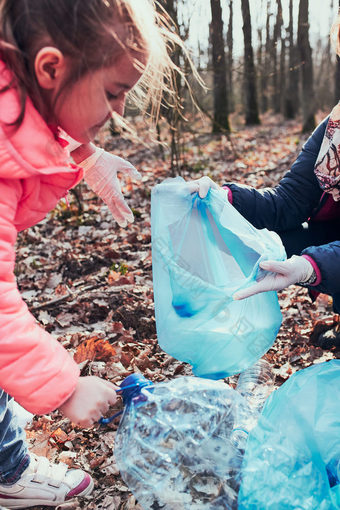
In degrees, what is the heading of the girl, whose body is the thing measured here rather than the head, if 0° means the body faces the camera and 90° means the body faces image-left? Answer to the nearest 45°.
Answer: approximately 270°

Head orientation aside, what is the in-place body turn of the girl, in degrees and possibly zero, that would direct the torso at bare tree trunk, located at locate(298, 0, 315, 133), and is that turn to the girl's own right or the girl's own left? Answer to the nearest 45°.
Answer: approximately 45° to the girl's own left

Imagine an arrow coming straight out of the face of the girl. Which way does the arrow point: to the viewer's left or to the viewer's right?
to the viewer's right
